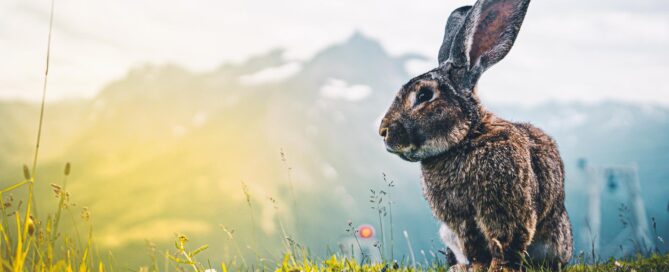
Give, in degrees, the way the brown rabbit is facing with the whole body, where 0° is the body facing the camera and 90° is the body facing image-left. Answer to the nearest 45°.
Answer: approximately 45°
